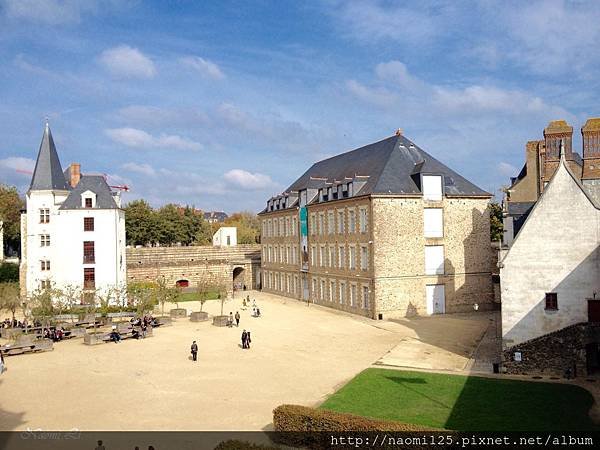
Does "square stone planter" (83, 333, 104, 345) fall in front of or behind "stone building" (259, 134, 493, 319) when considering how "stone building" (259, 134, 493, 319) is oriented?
in front

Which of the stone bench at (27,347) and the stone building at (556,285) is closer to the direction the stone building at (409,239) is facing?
the stone bench

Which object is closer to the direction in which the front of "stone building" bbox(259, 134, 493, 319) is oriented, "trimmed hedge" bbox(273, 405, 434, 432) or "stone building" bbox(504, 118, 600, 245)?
the trimmed hedge

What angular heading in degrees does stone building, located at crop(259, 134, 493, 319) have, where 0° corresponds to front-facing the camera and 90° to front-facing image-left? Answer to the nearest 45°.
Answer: approximately 45°

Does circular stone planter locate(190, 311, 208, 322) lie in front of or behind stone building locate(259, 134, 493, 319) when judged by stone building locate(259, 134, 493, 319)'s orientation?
in front

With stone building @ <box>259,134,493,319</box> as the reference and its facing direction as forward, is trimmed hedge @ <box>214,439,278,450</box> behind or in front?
in front

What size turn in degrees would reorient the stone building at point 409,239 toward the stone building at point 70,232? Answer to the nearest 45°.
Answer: approximately 45° to its right

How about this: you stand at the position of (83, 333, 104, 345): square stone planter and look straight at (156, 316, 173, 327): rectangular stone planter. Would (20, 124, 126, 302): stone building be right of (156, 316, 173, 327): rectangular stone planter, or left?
left

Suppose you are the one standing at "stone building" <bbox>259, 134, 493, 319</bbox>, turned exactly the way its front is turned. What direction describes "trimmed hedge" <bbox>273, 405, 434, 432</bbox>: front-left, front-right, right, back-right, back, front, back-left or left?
front-left
